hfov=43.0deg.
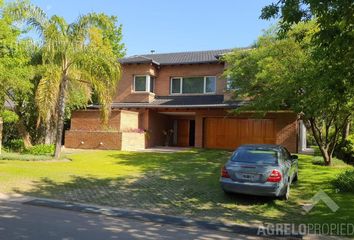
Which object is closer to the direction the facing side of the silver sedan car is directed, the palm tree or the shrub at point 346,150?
the shrub

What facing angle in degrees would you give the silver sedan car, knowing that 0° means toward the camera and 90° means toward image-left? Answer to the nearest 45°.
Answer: approximately 225°

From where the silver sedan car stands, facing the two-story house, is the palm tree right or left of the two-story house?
left

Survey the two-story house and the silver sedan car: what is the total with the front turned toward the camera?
1

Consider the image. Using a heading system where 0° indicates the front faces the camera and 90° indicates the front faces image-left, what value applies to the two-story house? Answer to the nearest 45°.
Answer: approximately 0°

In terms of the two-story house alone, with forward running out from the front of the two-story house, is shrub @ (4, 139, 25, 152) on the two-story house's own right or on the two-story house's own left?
on the two-story house's own right

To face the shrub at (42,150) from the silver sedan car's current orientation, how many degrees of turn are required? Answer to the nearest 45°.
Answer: approximately 90° to its left

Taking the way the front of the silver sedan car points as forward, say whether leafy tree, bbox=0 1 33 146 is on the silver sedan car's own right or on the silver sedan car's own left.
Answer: on the silver sedan car's own left

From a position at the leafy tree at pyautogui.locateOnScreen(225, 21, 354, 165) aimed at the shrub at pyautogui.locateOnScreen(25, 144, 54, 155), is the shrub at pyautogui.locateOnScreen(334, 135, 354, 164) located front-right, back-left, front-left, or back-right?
back-right

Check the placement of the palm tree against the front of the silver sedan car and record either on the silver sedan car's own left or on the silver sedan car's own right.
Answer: on the silver sedan car's own left
